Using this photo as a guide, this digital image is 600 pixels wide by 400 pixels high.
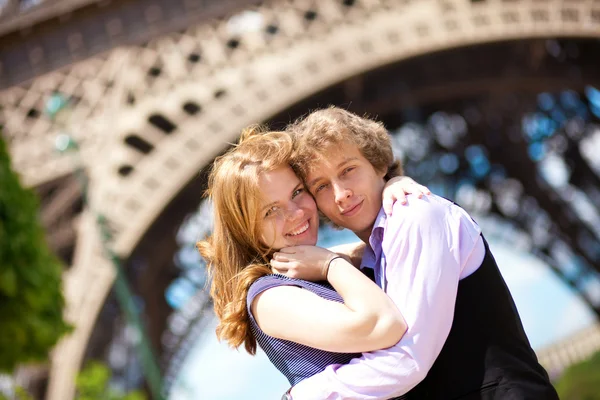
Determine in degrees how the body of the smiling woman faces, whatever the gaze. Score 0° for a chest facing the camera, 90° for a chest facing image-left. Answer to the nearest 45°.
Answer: approximately 270°
